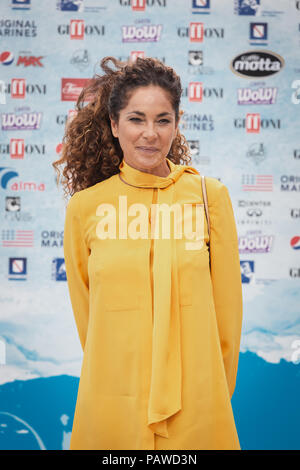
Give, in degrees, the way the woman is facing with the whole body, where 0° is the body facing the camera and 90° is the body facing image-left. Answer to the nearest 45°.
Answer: approximately 0°
